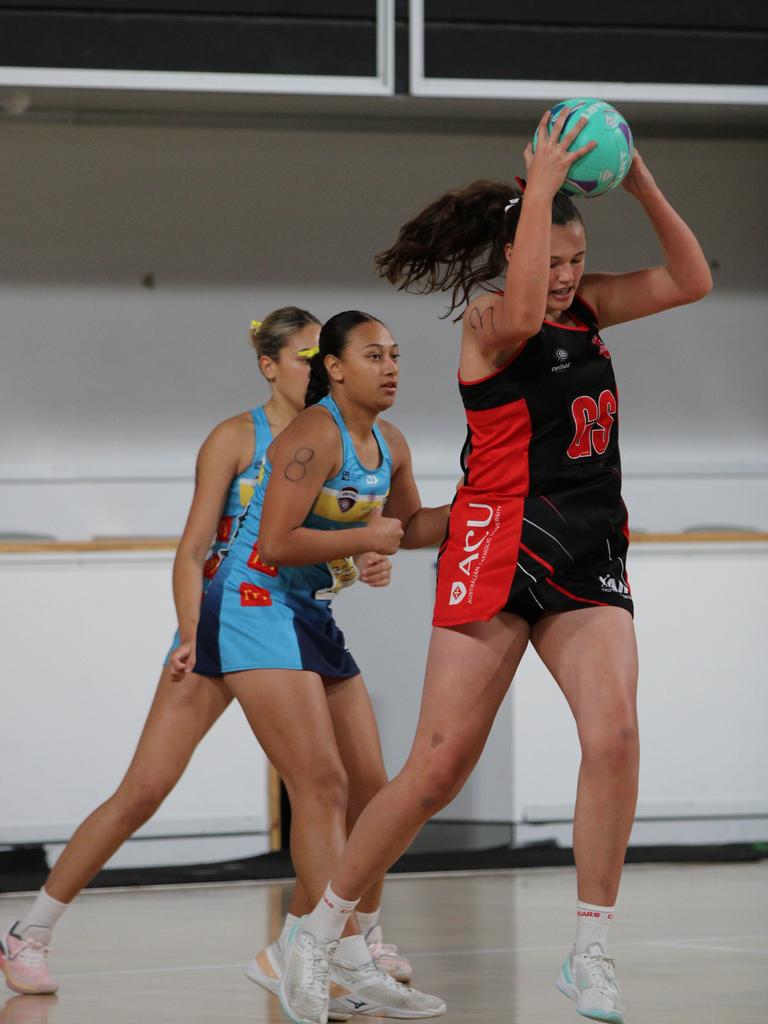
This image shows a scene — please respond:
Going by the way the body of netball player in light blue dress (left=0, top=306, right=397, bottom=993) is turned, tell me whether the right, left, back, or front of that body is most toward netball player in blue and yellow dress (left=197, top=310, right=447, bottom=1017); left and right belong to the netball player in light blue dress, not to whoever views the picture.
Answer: front

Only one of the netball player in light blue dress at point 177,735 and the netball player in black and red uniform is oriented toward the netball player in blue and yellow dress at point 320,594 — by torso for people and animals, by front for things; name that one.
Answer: the netball player in light blue dress

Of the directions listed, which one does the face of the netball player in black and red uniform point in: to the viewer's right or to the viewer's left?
to the viewer's right

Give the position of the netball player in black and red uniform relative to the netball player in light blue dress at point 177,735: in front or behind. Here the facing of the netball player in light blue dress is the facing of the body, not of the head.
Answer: in front

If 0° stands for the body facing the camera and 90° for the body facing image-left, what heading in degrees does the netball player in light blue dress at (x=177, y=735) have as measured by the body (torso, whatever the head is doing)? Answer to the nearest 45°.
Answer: approximately 315°

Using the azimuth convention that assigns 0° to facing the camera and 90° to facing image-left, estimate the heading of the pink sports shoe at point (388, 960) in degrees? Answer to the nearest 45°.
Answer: approximately 315°

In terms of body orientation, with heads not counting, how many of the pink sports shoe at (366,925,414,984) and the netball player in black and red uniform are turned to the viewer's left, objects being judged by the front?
0

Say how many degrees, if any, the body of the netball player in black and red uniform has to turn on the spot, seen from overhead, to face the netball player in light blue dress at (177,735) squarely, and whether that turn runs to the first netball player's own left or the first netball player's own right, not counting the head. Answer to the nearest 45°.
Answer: approximately 180°

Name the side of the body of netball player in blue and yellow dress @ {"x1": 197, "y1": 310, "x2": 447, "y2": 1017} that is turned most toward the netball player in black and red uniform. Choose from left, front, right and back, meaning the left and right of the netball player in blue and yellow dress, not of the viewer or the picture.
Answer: front

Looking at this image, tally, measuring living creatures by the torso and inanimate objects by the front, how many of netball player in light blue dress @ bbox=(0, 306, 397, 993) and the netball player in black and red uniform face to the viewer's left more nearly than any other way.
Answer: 0
